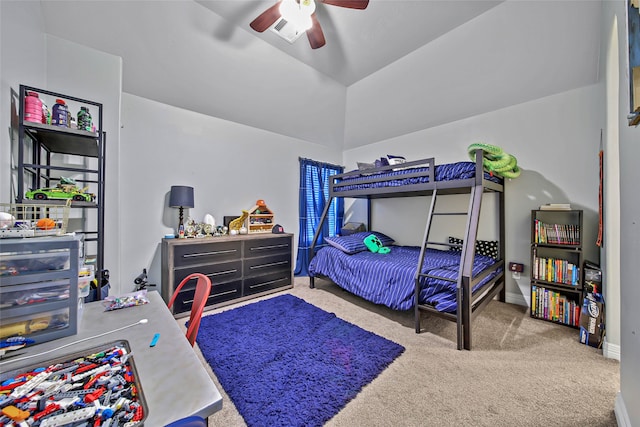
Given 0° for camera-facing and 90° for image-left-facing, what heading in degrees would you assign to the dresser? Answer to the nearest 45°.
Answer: approximately 315°

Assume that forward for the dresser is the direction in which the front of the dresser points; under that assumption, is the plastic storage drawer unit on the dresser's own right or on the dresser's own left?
on the dresser's own right

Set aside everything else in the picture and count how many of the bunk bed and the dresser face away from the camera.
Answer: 0

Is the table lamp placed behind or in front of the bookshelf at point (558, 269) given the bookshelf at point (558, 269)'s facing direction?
in front

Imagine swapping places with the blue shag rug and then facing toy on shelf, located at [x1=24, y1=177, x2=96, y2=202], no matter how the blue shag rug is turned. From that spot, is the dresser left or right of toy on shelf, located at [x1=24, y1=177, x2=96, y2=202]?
right

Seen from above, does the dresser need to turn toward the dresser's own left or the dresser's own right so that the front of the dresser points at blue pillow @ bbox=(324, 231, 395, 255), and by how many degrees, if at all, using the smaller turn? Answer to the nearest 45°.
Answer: approximately 45° to the dresser's own left

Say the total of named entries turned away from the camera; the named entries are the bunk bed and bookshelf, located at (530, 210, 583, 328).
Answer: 0
